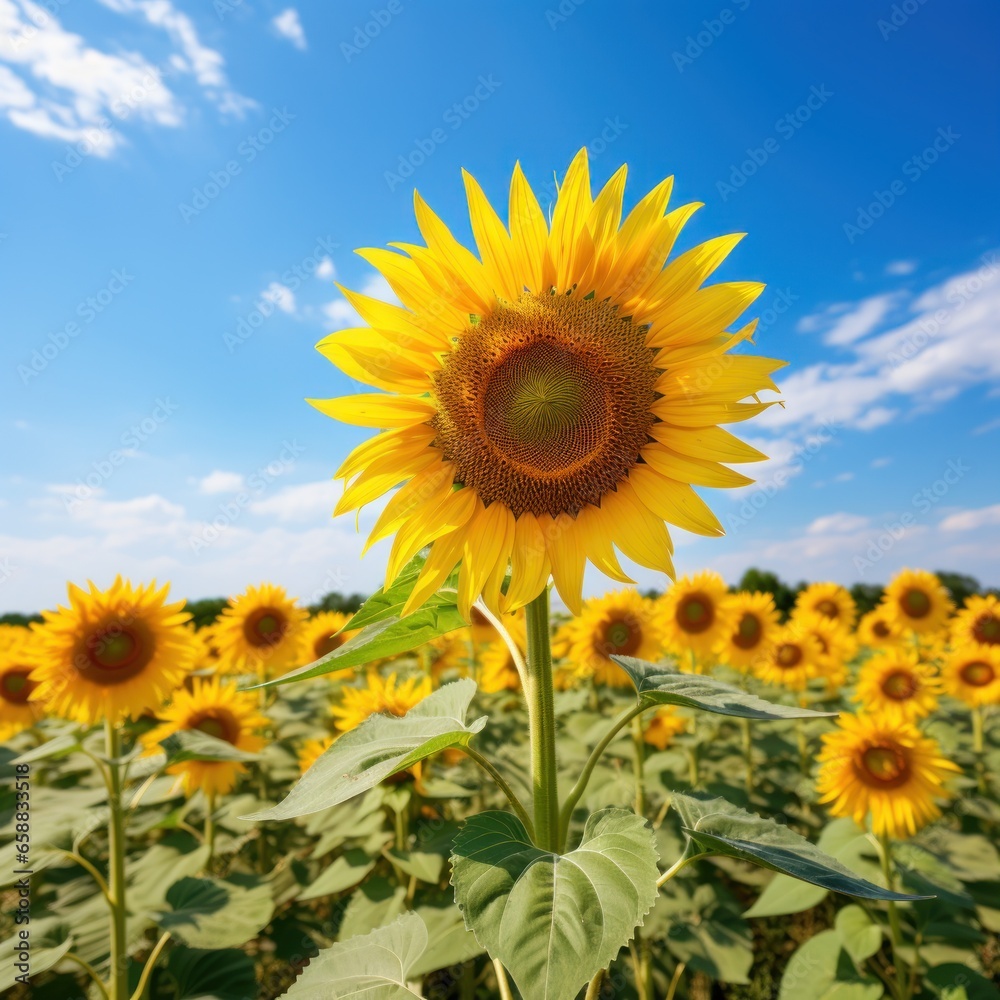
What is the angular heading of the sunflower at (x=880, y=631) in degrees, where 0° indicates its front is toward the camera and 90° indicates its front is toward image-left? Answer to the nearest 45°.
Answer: approximately 0°

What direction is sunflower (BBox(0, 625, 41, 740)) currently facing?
toward the camera

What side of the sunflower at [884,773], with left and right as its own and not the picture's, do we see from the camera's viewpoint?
front

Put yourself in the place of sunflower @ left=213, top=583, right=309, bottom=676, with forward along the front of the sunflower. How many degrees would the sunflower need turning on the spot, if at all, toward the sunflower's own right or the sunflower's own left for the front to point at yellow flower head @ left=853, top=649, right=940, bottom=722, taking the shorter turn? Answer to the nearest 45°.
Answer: approximately 45° to the sunflower's own left

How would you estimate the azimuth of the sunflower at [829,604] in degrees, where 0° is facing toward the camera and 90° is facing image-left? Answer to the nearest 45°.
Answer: approximately 0°

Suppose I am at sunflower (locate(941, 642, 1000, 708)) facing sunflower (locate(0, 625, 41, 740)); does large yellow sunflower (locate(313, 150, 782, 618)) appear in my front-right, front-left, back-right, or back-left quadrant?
front-left

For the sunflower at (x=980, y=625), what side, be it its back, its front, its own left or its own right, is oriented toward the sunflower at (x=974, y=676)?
front

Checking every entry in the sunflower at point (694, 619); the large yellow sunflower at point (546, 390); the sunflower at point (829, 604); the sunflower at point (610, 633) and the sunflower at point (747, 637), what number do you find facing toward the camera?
5

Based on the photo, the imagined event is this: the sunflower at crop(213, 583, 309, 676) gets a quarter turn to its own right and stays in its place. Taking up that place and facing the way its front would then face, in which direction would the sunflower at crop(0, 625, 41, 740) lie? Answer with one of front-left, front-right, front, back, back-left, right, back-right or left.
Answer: front

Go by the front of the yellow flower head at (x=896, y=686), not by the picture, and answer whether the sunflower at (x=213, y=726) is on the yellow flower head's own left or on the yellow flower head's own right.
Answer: on the yellow flower head's own right

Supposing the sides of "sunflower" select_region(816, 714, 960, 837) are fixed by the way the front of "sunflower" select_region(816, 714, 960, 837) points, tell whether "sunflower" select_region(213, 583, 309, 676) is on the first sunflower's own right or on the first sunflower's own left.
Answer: on the first sunflower's own right

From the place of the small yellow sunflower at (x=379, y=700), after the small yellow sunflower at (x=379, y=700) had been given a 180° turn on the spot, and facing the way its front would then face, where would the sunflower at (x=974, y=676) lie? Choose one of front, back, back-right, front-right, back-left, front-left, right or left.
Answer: right

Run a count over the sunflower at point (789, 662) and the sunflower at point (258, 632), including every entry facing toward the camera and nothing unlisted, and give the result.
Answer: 2

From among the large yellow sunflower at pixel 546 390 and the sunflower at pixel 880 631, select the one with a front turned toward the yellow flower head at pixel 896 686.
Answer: the sunflower
